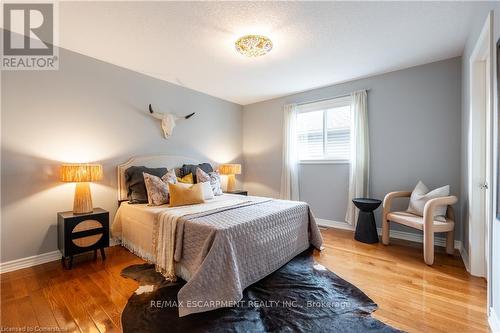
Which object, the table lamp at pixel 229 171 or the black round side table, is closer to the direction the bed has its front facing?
the black round side table

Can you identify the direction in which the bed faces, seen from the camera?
facing the viewer and to the right of the viewer

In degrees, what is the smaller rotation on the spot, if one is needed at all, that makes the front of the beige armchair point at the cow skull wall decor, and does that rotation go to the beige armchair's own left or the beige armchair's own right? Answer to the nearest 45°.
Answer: approximately 45° to the beige armchair's own right

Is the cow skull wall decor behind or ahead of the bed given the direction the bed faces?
behind

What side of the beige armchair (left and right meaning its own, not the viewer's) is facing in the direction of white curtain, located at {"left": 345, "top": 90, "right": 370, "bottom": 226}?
right

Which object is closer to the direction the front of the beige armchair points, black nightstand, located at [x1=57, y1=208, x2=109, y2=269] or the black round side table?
the black nightstand

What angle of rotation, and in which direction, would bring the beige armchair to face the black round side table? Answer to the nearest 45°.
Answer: approximately 90° to its right

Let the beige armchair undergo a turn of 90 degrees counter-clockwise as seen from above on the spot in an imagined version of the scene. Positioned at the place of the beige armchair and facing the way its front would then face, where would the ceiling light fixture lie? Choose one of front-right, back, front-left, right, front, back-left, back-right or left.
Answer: right

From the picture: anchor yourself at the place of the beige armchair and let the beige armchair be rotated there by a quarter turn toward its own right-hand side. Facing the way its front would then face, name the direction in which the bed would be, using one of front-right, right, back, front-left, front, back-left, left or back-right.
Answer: left

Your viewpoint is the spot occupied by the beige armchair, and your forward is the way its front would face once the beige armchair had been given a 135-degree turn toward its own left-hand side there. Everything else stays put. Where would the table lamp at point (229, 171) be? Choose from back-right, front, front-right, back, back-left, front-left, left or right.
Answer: back

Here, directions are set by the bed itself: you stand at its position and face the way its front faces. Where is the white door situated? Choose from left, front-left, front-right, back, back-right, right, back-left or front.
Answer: front-left

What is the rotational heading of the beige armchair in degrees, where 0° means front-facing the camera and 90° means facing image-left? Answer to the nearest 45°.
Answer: approximately 45°
